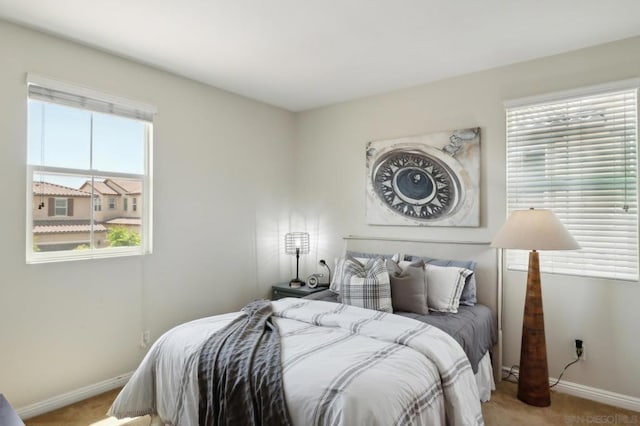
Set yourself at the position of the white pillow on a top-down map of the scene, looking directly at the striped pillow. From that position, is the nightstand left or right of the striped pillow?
right

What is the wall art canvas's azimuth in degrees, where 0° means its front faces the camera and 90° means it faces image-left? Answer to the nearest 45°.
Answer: approximately 45°

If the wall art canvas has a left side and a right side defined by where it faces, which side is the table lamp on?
on its right
